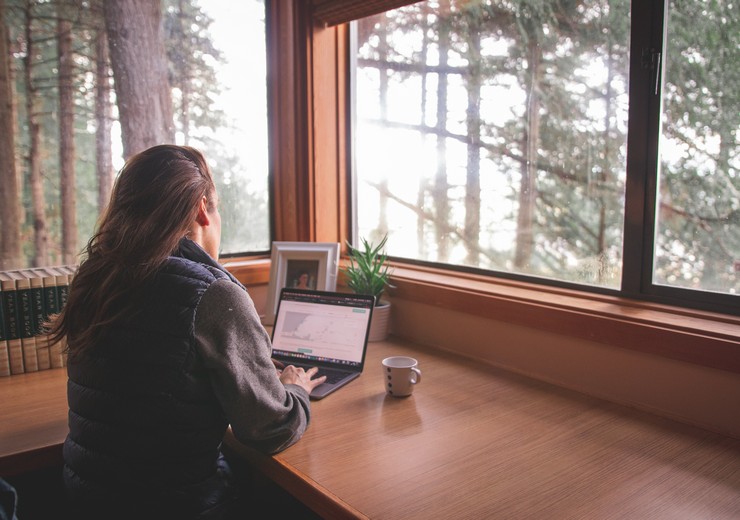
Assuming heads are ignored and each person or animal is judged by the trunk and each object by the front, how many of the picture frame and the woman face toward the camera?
1

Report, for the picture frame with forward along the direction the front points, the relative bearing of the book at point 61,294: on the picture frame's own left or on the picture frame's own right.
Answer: on the picture frame's own right

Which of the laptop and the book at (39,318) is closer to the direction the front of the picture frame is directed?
the laptop

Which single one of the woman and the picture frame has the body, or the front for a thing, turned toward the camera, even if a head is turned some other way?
the picture frame

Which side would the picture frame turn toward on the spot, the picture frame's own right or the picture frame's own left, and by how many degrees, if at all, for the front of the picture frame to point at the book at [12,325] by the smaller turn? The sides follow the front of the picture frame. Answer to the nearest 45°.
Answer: approximately 45° to the picture frame's own right

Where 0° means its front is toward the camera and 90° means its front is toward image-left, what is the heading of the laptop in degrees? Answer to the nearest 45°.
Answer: approximately 45°

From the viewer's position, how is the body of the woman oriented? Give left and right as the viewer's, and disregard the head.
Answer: facing away from the viewer and to the right of the viewer

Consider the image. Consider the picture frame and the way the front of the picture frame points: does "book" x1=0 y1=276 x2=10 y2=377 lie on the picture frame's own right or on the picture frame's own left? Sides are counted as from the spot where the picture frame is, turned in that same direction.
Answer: on the picture frame's own right

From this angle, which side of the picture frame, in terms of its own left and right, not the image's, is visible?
front

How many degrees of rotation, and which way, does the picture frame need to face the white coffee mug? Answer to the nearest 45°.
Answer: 0° — it already faces it

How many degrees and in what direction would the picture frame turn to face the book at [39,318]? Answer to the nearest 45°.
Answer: approximately 45° to its right

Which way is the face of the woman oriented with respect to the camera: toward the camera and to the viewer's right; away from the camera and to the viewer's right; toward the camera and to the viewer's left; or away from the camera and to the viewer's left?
away from the camera and to the viewer's right

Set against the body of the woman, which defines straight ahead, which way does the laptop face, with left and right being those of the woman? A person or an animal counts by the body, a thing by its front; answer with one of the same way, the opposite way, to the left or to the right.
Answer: the opposite way

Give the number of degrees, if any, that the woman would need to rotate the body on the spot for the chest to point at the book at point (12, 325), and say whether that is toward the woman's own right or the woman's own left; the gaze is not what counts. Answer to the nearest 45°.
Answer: approximately 90° to the woman's own left
